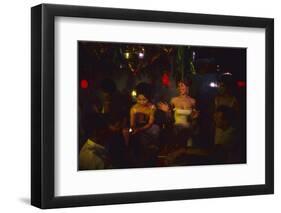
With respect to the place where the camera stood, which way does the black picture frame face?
facing the viewer and to the right of the viewer
